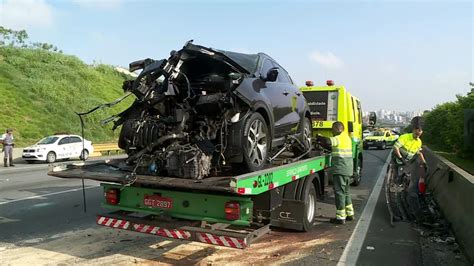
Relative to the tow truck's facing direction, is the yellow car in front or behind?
in front

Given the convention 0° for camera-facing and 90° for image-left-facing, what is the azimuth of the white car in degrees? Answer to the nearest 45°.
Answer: approximately 45°

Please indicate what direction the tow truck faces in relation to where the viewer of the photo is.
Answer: facing away from the viewer and to the right of the viewer

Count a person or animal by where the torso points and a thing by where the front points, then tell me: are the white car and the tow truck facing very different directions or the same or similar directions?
very different directions

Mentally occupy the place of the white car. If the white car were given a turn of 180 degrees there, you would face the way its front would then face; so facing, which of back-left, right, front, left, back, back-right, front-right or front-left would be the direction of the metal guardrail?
front

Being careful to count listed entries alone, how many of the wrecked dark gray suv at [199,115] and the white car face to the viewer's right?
0

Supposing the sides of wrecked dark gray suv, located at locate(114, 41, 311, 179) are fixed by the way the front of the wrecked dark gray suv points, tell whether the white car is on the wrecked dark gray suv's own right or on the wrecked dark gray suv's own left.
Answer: on the wrecked dark gray suv's own right

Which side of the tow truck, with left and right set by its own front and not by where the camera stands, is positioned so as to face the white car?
left

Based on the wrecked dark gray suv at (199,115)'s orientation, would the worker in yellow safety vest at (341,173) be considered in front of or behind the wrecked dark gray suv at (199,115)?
behind
